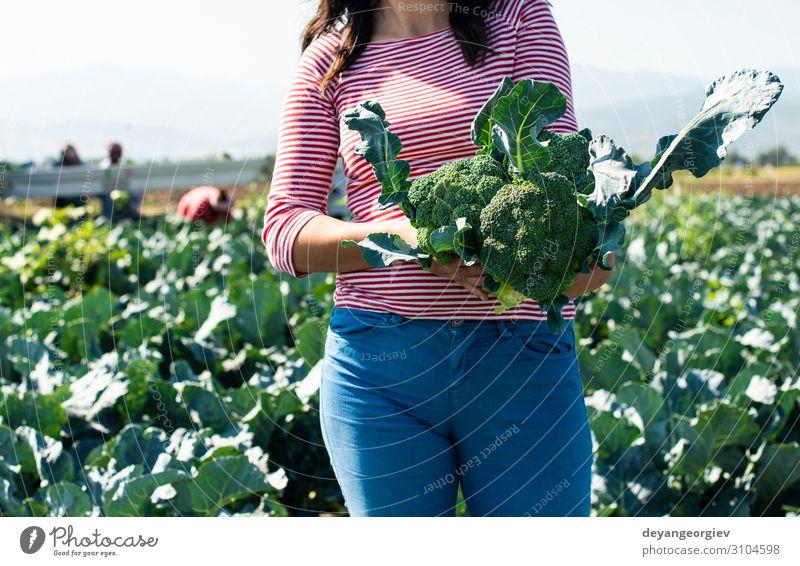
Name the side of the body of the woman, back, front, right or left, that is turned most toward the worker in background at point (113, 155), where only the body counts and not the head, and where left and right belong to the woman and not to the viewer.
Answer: back

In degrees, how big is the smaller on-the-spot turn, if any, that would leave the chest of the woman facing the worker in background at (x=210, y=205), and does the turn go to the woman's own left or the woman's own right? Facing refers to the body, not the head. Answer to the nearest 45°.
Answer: approximately 180°

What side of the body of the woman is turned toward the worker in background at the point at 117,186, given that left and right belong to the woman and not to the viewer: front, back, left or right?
back

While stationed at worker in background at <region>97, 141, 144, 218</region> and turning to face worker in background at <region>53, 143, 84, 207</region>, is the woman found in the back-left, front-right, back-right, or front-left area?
back-left

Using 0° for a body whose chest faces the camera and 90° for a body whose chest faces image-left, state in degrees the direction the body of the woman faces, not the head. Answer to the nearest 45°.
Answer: approximately 0°

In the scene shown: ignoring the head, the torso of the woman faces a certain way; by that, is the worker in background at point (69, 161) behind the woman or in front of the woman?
behind
